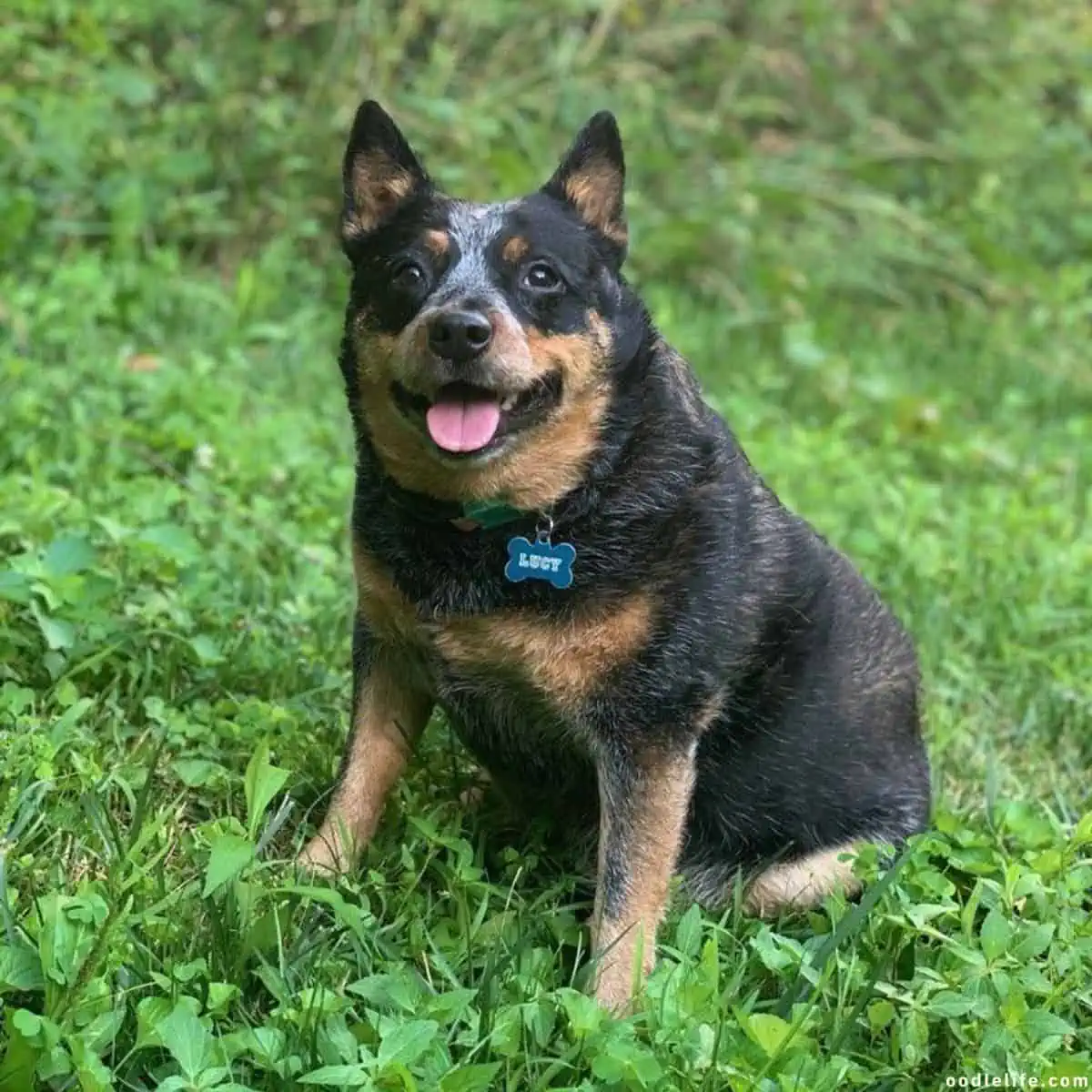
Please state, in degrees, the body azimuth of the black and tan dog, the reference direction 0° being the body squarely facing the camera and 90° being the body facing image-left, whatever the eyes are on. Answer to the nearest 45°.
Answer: approximately 45°
